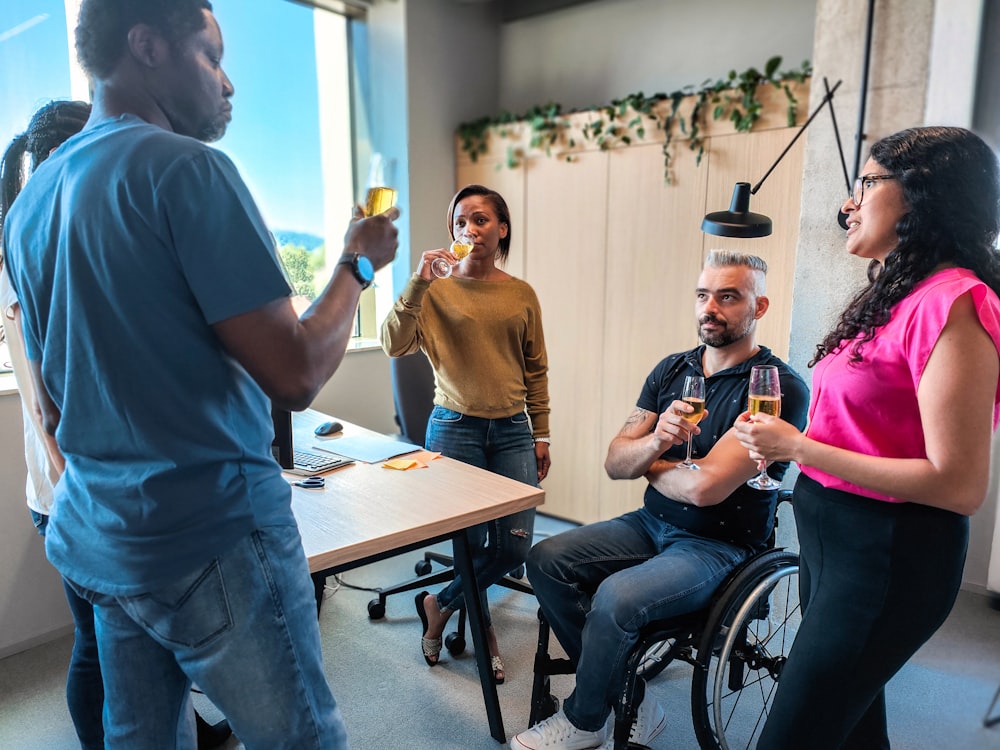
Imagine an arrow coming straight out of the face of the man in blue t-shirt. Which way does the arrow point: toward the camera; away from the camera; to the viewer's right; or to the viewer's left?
to the viewer's right

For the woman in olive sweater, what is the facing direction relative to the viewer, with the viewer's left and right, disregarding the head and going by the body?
facing the viewer

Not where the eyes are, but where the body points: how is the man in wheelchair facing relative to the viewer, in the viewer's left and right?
facing the viewer and to the left of the viewer

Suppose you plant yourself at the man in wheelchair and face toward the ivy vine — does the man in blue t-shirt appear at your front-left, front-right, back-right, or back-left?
back-left

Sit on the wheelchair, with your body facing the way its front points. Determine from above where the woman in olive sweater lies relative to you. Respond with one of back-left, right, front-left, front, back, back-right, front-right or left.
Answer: right

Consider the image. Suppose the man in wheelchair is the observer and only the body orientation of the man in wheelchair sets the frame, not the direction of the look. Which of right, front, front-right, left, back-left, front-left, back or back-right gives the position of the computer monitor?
front-right

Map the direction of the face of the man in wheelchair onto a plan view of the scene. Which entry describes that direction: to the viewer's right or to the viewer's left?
to the viewer's left

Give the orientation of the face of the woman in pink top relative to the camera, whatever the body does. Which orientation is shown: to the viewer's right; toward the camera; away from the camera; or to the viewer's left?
to the viewer's left

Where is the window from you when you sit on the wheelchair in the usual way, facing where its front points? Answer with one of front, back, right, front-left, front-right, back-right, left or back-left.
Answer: right

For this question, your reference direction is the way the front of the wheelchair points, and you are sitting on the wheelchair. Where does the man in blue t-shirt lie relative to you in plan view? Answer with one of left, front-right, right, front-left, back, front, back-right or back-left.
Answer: front

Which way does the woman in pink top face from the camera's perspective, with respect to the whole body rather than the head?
to the viewer's left

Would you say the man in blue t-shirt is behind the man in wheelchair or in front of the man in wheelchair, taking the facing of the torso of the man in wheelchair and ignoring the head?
in front

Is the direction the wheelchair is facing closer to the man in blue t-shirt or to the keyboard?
the man in blue t-shirt

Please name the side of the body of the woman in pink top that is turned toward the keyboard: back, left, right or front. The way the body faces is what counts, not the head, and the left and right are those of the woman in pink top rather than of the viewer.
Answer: front

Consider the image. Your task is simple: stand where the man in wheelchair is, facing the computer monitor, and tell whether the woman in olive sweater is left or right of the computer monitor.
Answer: right

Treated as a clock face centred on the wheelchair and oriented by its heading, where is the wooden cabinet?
The wooden cabinet is roughly at 4 o'clock from the wheelchair.
